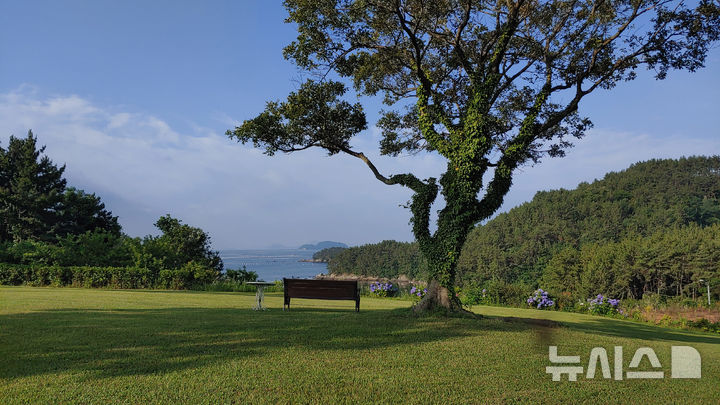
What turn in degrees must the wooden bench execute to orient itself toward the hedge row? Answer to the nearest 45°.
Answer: approximately 45° to its left

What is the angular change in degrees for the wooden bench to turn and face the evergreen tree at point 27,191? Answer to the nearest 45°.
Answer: approximately 45° to its left

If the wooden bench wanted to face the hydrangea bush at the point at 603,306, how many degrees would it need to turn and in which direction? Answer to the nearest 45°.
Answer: approximately 45° to its right

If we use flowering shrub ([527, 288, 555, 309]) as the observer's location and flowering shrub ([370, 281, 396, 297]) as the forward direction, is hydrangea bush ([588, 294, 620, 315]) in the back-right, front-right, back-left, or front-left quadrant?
back-left

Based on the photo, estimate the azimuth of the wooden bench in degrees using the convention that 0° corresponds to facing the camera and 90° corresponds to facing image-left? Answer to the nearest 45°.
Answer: approximately 180°
